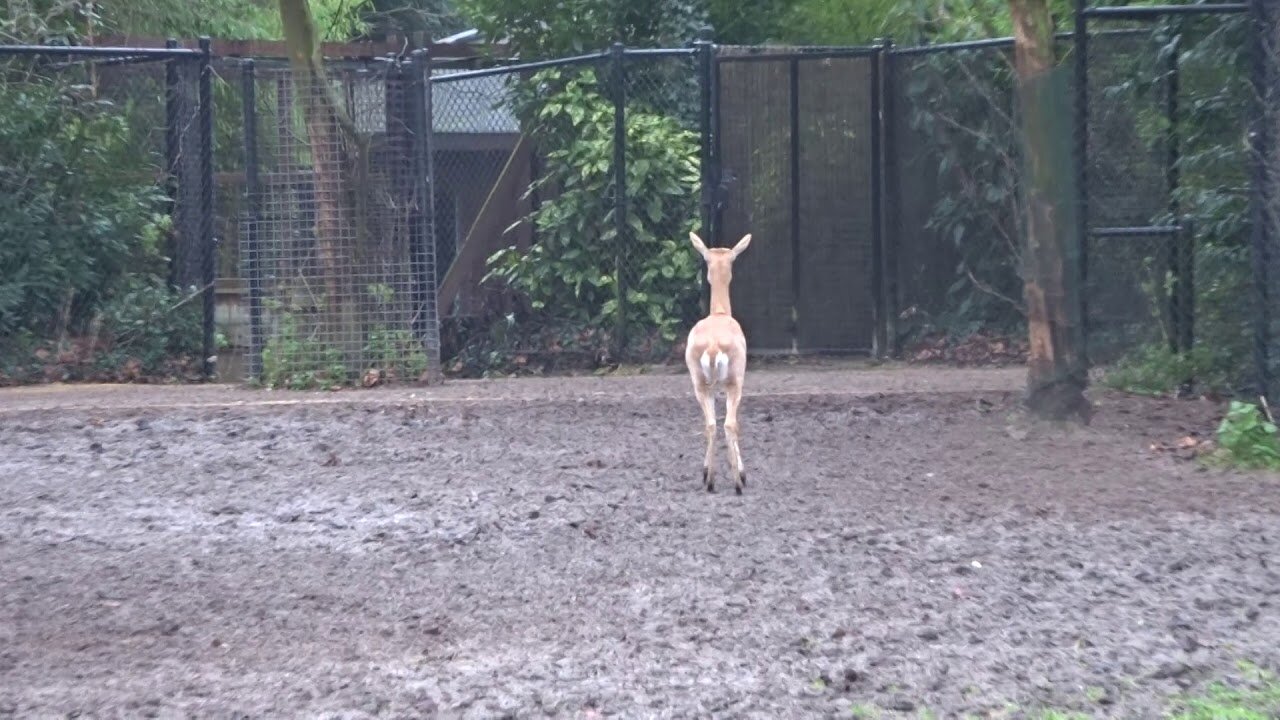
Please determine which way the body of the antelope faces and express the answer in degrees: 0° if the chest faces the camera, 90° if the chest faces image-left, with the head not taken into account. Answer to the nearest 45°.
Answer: approximately 180°

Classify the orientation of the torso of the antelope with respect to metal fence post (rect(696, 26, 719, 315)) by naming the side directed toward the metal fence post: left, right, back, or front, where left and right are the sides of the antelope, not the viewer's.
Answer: front

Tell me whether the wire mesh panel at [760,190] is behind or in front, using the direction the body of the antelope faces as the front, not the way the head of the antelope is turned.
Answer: in front

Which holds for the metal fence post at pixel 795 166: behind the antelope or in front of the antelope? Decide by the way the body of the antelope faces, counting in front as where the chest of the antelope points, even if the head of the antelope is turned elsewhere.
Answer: in front

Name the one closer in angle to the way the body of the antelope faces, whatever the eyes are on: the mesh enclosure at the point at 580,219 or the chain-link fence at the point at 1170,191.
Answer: the mesh enclosure

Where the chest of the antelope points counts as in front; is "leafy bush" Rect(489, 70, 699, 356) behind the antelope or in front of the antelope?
in front

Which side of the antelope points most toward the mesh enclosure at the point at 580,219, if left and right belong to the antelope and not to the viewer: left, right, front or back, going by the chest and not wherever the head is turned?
front

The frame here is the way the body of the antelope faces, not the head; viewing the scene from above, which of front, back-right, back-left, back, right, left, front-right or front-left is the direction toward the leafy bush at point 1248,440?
right

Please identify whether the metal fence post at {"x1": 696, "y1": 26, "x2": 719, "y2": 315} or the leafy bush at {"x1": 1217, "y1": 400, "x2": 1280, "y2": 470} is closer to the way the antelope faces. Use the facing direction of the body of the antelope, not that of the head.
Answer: the metal fence post

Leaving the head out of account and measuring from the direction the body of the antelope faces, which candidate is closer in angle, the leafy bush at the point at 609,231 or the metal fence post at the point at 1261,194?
the leafy bush

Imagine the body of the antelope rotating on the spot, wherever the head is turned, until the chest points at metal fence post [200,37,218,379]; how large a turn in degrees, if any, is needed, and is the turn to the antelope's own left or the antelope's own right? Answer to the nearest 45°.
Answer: approximately 45° to the antelope's own left
